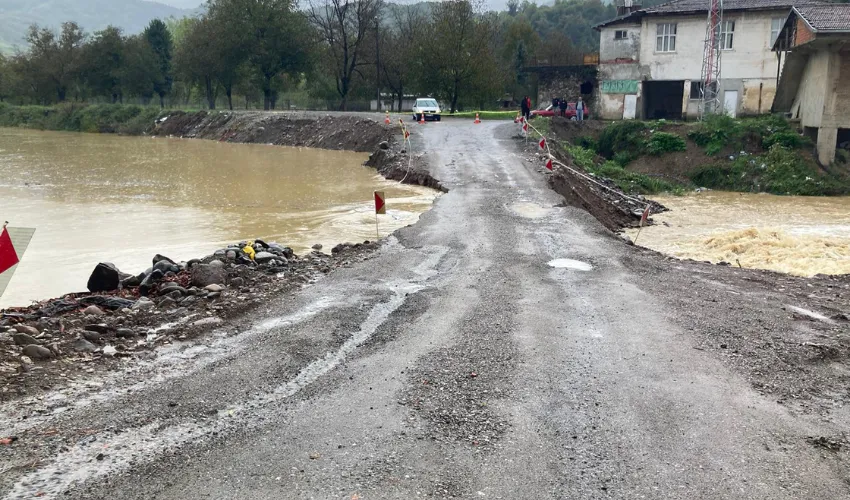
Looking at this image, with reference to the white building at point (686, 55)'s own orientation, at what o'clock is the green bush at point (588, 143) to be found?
The green bush is roughly at 1 o'clock from the white building.

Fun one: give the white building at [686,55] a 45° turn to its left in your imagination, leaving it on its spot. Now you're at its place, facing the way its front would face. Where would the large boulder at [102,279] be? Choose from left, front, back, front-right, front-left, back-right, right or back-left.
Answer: front-right

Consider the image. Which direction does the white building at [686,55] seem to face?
toward the camera

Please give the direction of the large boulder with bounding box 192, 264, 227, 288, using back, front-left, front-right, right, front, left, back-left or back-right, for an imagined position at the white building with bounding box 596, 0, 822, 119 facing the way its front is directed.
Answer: front

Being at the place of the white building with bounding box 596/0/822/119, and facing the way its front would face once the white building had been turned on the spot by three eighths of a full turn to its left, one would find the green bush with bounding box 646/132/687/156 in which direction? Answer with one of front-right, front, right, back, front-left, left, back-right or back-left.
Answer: back-right

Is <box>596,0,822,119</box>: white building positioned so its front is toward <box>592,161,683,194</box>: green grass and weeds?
yes

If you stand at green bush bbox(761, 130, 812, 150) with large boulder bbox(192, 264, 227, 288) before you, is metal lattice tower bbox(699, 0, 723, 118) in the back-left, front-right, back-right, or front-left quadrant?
back-right

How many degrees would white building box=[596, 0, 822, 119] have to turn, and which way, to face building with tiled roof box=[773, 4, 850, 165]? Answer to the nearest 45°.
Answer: approximately 45° to its left

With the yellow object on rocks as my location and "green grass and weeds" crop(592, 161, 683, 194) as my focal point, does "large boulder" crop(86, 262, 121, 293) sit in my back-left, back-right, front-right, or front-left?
back-left

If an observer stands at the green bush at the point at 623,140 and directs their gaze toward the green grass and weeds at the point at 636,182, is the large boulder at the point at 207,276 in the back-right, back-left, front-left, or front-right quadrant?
front-right

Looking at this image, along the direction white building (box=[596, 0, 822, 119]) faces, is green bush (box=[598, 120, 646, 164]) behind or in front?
in front

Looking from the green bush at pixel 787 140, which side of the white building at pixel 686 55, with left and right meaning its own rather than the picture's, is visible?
front

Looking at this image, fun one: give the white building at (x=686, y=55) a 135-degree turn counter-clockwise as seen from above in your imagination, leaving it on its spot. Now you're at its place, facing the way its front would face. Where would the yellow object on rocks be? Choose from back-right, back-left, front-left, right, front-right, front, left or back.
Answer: back-right
